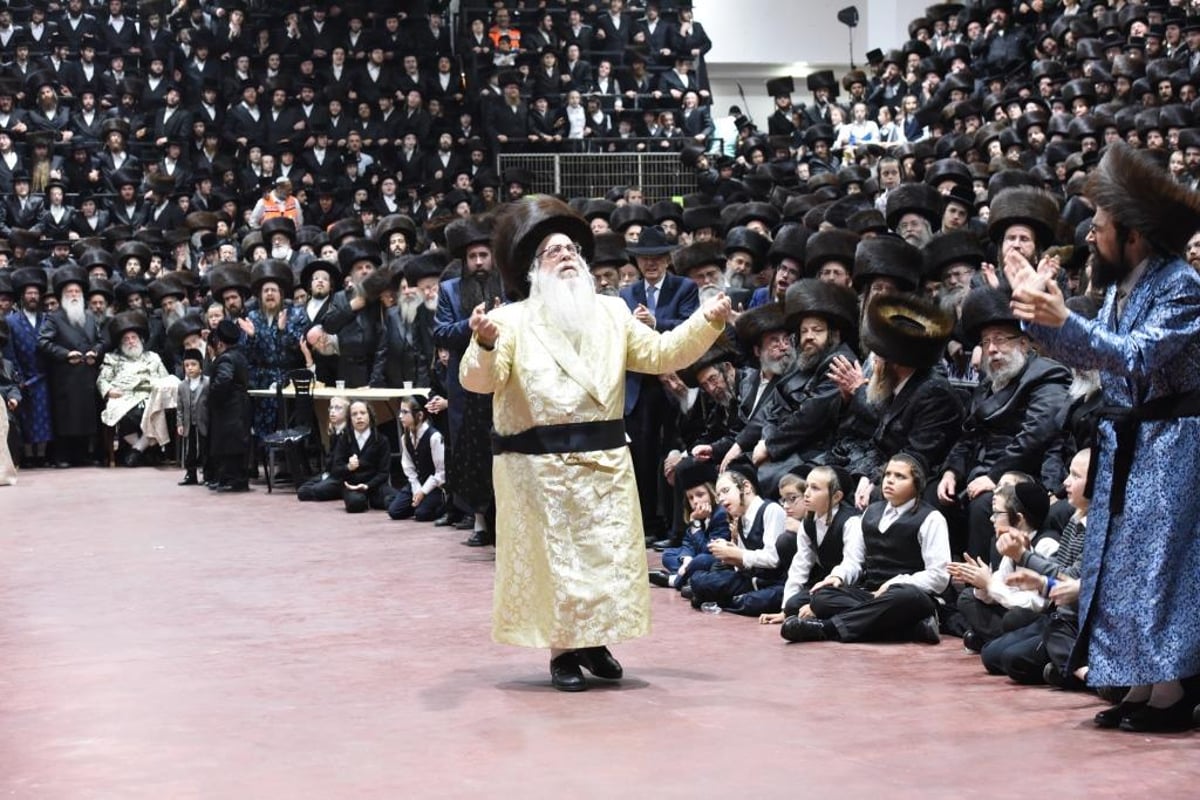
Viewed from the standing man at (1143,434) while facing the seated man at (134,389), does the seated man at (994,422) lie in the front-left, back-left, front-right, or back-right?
front-right

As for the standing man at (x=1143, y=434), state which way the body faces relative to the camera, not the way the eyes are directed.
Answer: to the viewer's left

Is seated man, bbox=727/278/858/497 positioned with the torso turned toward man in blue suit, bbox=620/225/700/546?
no

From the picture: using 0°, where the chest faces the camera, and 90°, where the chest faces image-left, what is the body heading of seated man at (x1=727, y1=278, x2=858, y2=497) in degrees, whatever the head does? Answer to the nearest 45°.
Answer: approximately 45°

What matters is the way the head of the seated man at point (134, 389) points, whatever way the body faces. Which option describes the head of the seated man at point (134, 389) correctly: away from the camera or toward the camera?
toward the camera

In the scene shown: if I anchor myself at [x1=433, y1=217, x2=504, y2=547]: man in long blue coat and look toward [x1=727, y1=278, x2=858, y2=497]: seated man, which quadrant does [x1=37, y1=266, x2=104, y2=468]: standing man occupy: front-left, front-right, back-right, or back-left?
back-left

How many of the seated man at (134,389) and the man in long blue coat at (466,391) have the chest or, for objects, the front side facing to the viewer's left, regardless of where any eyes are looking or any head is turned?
0

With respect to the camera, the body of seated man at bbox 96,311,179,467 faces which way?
toward the camera

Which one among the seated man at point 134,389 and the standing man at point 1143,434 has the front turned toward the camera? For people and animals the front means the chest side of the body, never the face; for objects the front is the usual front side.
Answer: the seated man

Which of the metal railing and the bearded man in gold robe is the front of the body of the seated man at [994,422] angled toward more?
the bearded man in gold robe

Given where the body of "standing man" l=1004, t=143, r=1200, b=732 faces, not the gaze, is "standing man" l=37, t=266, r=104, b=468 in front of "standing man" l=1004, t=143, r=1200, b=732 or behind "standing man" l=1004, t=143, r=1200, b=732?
in front

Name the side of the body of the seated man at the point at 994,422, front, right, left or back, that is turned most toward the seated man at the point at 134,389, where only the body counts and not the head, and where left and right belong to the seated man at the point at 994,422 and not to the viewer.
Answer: right

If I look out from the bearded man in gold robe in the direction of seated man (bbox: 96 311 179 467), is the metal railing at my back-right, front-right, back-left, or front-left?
front-right

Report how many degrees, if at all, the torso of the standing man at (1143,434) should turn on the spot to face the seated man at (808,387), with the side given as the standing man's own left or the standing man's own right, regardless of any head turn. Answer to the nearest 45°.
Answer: approximately 45° to the standing man's own right

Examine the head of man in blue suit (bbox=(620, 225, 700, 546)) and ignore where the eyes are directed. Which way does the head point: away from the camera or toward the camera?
toward the camera

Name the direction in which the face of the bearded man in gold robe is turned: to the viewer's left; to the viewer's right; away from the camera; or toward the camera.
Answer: toward the camera
